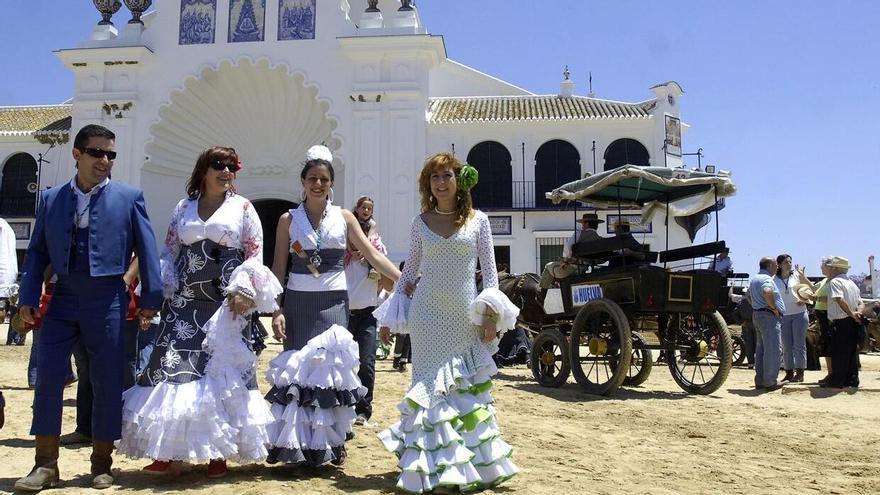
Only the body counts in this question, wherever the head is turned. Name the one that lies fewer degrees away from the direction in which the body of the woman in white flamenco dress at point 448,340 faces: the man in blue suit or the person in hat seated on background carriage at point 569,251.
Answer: the man in blue suit

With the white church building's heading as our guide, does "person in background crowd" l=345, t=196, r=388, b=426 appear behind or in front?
in front

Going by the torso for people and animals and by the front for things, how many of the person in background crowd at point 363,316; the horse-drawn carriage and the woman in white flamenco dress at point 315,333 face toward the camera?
2

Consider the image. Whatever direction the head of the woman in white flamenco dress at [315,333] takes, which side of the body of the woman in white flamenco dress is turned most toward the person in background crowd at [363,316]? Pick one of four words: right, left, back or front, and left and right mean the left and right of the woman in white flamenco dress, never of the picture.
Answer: back

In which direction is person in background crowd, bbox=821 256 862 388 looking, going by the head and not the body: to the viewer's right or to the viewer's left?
to the viewer's left

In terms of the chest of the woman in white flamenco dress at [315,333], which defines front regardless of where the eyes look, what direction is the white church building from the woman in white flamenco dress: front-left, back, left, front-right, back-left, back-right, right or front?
back

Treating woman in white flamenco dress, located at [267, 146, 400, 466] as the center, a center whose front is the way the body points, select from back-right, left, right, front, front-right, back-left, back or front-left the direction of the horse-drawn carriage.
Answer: back-left

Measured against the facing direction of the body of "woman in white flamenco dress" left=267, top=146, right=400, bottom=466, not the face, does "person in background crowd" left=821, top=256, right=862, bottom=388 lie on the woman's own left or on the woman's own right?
on the woman's own left
